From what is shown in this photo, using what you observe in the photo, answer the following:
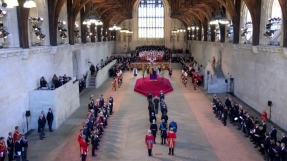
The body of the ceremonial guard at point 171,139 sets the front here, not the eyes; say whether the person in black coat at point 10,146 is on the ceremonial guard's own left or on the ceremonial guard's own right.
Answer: on the ceremonial guard's own left

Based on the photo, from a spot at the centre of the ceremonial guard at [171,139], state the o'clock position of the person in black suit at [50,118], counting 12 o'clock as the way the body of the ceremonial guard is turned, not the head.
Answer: The person in black suit is roughly at 10 o'clock from the ceremonial guard.

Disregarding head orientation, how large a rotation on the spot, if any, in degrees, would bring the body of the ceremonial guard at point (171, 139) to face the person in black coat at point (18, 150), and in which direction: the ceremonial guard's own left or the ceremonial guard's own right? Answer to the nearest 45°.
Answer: approximately 90° to the ceremonial guard's own left

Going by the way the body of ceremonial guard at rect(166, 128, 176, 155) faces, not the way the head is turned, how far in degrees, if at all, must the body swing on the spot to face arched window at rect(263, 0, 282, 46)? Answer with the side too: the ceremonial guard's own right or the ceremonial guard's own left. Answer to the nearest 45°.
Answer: approximately 45° to the ceremonial guard's own right

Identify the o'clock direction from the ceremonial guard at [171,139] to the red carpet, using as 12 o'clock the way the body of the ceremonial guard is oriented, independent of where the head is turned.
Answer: The red carpet is roughly at 12 o'clock from the ceremonial guard.

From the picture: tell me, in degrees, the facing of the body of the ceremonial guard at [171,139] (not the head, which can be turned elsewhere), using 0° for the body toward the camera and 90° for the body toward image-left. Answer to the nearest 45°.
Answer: approximately 180°

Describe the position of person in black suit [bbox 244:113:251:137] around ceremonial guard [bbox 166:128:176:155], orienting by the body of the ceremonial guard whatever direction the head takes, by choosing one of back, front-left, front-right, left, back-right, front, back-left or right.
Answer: front-right

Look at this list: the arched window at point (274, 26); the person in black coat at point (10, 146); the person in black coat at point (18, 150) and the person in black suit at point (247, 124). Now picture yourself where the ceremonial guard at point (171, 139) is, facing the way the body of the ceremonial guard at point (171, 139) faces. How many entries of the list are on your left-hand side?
2

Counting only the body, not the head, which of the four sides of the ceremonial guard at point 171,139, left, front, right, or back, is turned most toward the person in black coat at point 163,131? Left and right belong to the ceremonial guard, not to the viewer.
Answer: front
